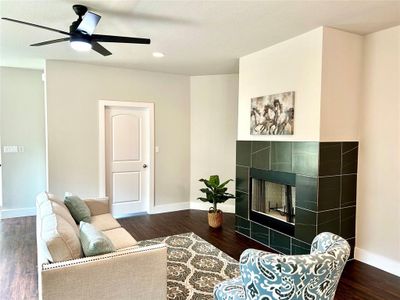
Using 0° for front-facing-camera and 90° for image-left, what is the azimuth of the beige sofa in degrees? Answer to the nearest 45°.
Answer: approximately 270°

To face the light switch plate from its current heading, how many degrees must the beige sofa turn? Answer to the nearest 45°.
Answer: approximately 90° to its left

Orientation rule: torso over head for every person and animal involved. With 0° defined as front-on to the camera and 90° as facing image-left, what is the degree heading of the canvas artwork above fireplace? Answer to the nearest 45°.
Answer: approximately 45°

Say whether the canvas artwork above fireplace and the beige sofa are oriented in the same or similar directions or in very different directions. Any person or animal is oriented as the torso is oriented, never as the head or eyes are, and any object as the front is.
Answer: very different directions
